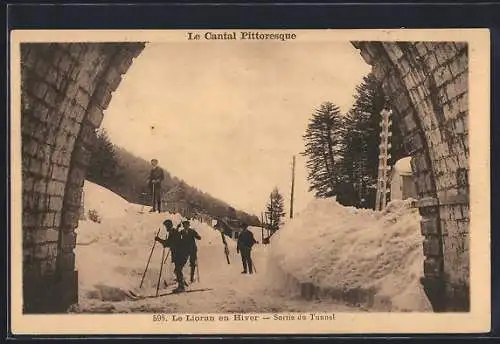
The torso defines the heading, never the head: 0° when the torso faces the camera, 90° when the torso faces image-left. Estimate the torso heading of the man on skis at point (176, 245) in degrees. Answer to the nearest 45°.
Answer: approximately 90°
